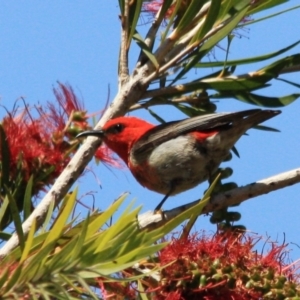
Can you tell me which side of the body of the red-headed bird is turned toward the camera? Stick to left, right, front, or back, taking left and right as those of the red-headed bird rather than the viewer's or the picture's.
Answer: left
